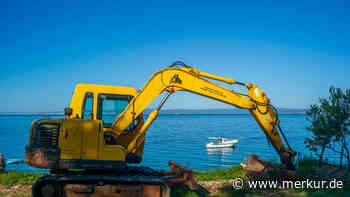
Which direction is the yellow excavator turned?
to the viewer's right
